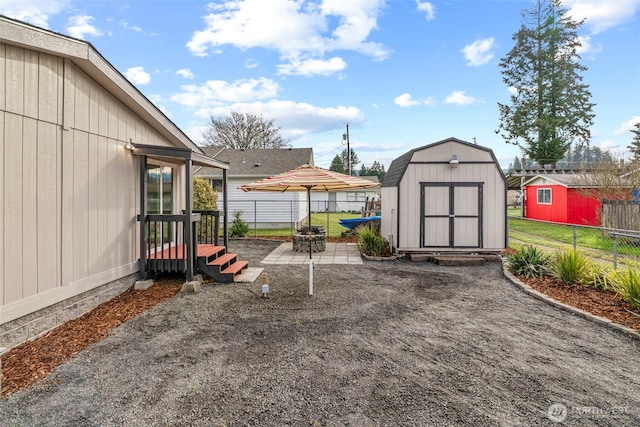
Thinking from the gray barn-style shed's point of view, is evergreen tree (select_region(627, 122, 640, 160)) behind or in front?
behind

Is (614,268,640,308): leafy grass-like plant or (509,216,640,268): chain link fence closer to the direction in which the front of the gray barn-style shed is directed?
the leafy grass-like plant

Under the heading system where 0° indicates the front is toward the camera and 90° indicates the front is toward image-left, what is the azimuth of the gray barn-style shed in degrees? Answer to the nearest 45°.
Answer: approximately 0°

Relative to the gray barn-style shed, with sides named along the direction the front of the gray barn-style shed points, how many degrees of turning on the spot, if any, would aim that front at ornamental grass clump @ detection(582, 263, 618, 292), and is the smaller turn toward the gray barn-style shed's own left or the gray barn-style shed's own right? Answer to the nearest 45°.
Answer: approximately 45° to the gray barn-style shed's own left

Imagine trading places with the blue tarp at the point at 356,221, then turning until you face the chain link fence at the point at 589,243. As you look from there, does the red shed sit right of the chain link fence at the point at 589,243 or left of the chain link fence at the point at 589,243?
left

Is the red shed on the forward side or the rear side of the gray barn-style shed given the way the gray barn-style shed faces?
on the rear side

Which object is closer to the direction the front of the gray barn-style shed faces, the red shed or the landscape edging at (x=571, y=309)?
the landscape edging

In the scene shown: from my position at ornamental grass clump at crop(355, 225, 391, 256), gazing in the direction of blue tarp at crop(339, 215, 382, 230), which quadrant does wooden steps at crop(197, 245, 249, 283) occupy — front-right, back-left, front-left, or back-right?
back-left

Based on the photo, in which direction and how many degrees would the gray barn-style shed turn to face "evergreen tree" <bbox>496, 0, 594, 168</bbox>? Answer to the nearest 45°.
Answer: approximately 180°

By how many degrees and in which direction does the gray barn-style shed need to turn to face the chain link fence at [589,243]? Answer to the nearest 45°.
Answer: approximately 135° to its left
